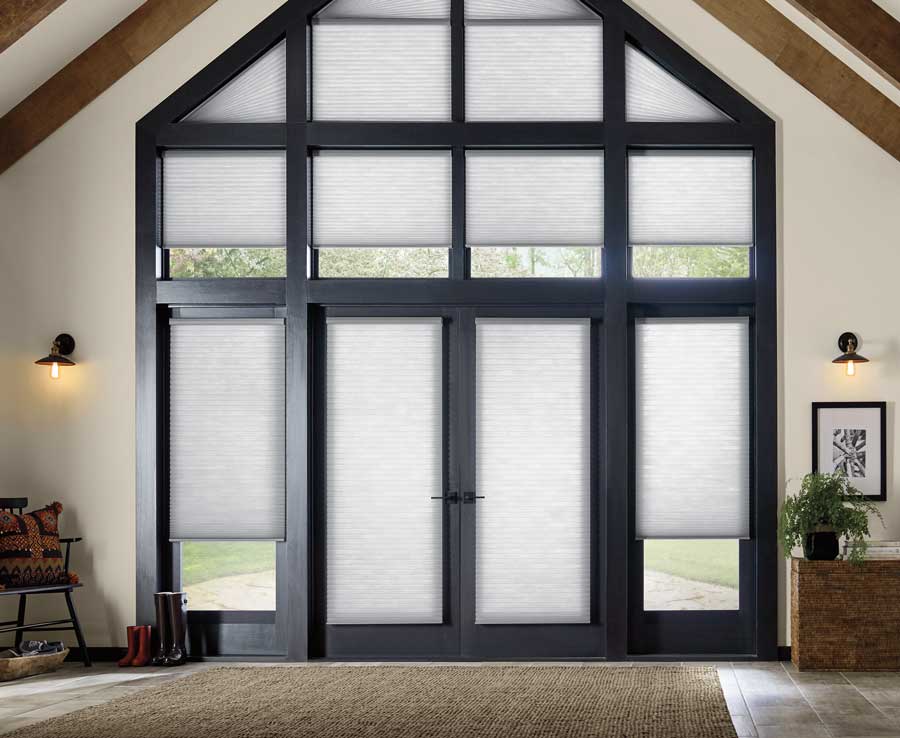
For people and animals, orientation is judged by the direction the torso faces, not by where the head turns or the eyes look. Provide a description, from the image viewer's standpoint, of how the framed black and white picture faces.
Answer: facing the viewer

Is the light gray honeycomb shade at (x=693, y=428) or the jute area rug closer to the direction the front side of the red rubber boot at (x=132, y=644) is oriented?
the jute area rug

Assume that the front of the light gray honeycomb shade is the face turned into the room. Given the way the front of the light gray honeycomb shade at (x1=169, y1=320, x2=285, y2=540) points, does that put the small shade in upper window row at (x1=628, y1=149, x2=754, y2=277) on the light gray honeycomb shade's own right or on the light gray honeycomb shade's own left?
on the light gray honeycomb shade's own left

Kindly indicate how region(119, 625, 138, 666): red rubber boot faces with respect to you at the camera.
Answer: facing the viewer and to the left of the viewer

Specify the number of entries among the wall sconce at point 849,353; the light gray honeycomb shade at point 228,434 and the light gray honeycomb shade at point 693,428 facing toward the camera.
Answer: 3

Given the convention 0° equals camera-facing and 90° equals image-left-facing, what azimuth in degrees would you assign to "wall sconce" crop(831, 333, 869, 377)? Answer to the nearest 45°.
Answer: approximately 0°

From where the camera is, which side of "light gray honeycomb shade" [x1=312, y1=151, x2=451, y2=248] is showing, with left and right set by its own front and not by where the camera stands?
front

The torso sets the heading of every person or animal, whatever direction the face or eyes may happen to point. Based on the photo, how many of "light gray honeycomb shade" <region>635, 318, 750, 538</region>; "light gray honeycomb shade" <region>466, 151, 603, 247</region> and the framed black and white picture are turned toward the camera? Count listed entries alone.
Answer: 3

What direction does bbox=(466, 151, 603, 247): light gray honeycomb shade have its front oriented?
toward the camera
